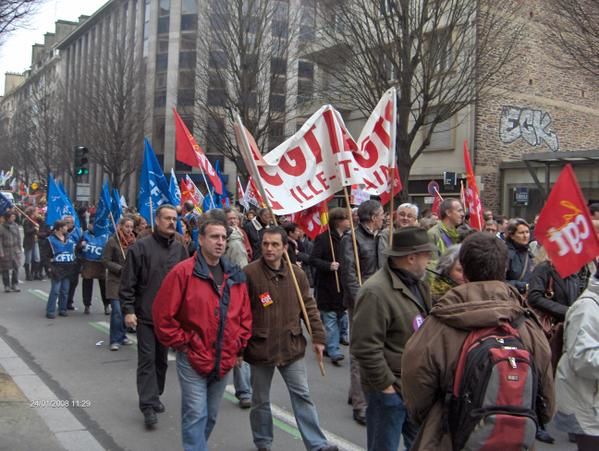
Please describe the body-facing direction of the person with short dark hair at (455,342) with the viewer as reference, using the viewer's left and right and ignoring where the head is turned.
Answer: facing away from the viewer

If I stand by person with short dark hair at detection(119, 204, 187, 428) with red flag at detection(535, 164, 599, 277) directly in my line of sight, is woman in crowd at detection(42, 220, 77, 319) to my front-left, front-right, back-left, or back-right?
back-left

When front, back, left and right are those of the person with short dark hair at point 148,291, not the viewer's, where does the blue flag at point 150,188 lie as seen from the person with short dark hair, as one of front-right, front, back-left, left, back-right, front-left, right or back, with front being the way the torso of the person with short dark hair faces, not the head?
back-left

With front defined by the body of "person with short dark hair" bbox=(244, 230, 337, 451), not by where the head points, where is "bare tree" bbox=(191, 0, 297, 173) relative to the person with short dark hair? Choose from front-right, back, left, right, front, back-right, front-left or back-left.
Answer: back

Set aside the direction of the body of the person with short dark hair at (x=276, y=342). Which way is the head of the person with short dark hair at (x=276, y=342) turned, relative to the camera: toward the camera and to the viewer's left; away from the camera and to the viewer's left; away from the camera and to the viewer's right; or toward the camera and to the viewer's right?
toward the camera and to the viewer's left

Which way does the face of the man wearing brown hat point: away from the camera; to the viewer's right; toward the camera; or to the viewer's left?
to the viewer's right

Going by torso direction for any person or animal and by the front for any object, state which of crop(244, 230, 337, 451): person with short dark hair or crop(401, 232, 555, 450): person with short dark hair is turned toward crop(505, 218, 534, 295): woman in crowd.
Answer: crop(401, 232, 555, 450): person with short dark hair
